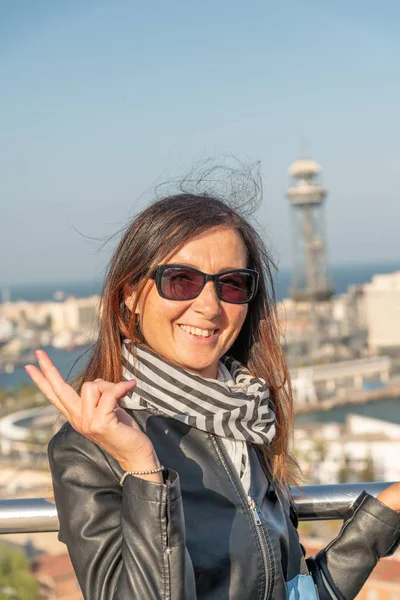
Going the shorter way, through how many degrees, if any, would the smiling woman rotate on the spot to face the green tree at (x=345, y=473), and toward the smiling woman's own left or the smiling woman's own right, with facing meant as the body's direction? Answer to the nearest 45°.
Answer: approximately 135° to the smiling woman's own left

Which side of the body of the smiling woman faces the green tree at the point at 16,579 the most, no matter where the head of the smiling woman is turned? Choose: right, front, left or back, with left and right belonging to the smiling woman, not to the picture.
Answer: back

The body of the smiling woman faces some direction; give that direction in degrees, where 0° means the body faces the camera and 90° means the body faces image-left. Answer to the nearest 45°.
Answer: approximately 315°

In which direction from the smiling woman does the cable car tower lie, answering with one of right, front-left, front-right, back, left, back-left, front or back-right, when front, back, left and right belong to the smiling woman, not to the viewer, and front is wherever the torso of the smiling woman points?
back-left

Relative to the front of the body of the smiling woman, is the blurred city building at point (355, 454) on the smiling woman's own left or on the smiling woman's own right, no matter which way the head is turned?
on the smiling woman's own left

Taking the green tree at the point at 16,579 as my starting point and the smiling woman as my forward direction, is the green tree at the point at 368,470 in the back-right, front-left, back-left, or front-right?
back-left
